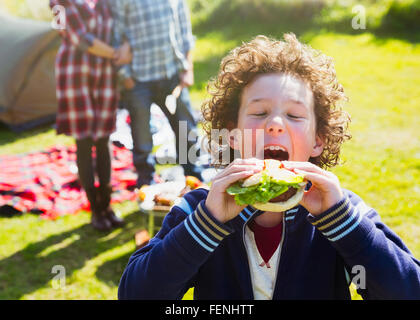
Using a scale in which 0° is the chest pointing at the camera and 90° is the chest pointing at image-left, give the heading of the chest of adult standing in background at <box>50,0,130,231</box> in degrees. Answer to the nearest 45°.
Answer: approximately 315°

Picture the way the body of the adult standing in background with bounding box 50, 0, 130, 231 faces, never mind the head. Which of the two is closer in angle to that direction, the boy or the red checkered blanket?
the boy

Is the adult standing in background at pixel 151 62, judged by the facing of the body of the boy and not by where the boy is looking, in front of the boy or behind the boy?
behind

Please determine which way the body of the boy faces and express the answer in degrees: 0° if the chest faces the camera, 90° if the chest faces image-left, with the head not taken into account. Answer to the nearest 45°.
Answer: approximately 0°

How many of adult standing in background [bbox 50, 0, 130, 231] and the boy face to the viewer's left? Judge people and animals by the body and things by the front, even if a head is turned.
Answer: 0

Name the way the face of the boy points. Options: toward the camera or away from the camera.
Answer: toward the camera

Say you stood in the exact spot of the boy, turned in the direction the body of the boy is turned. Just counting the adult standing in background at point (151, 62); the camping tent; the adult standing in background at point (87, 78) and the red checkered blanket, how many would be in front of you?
0

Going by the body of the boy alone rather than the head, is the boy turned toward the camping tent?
no

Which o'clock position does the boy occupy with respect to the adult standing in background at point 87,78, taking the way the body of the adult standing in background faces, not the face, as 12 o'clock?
The boy is roughly at 1 o'clock from the adult standing in background.

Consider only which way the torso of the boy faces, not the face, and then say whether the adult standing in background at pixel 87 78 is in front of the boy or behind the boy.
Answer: behind
